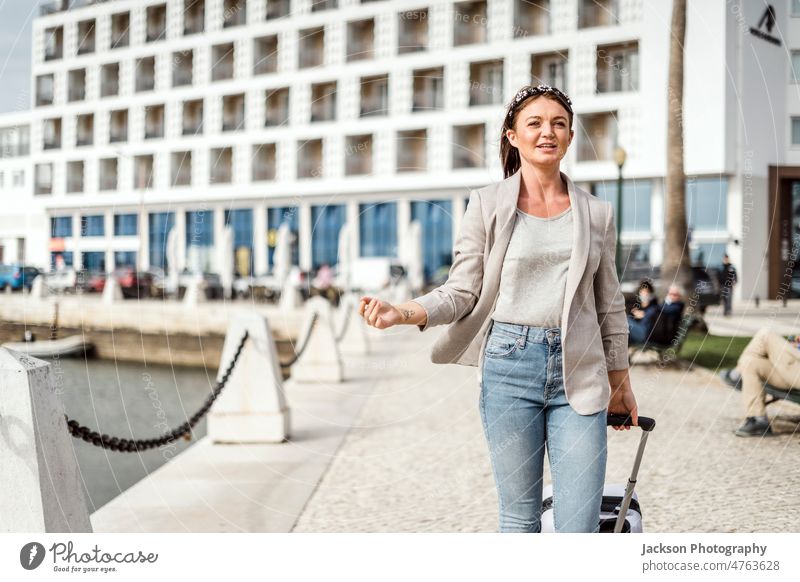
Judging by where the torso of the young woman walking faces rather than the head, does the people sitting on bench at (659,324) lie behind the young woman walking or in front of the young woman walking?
behind

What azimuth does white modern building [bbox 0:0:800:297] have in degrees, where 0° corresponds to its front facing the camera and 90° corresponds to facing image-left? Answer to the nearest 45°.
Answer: approximately 45°

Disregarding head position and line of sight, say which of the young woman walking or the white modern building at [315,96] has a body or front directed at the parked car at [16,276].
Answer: the white modern building

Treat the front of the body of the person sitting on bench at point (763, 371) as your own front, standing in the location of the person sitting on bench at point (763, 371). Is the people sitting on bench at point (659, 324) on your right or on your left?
on your right

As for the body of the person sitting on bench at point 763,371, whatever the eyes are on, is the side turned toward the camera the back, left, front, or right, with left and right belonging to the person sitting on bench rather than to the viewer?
left
